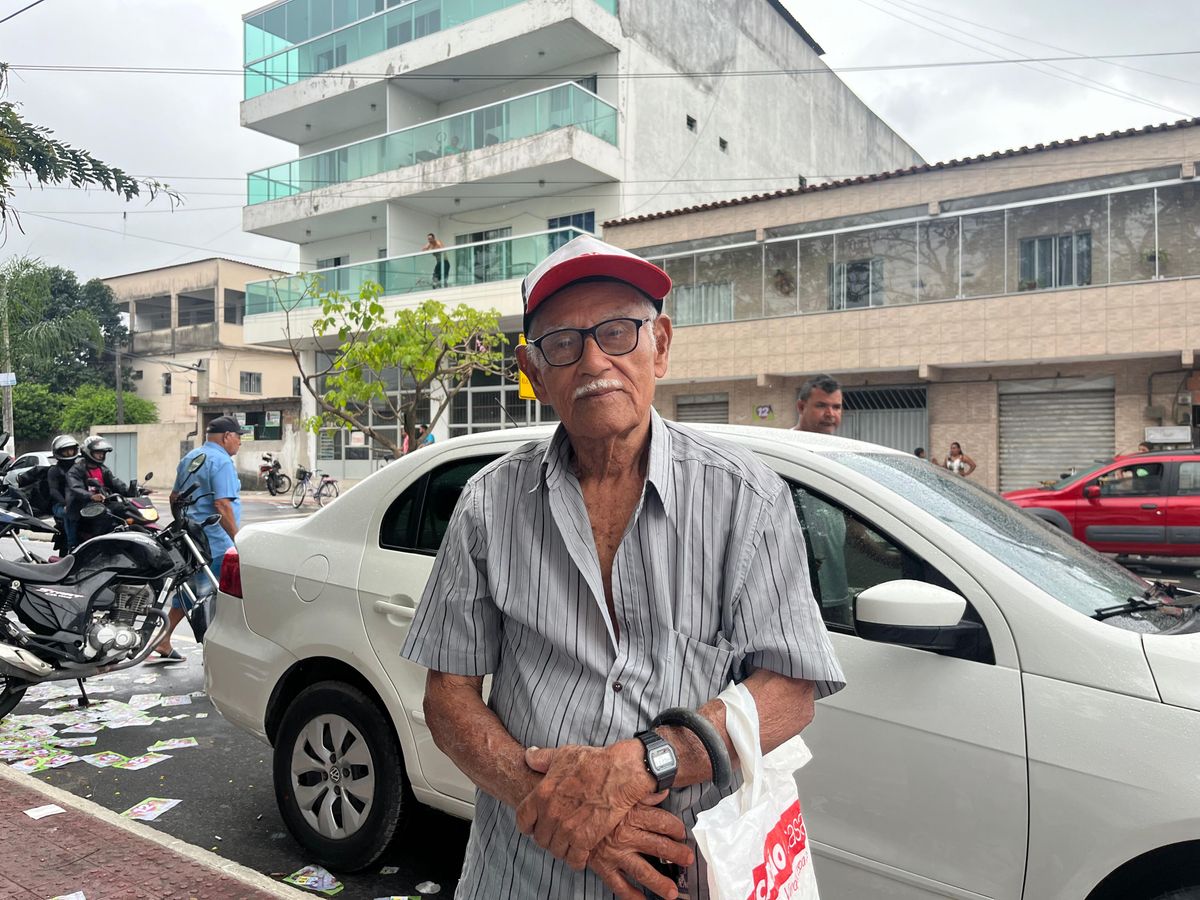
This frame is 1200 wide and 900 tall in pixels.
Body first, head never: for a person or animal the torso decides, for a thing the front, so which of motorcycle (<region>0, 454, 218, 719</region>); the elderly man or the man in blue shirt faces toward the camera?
the elderly man

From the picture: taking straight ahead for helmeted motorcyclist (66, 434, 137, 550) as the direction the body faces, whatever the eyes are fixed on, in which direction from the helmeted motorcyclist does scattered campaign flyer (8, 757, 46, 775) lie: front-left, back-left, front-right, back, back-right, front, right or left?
front-right

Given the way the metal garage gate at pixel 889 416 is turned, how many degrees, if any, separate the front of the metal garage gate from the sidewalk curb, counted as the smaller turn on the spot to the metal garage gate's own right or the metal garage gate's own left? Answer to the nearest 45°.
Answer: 0° — it already faces it

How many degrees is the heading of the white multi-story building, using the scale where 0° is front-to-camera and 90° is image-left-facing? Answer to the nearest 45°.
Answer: approximately 45°

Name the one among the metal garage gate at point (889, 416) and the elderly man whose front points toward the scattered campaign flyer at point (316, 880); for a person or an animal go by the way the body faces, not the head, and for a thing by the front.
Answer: the metal garage gate

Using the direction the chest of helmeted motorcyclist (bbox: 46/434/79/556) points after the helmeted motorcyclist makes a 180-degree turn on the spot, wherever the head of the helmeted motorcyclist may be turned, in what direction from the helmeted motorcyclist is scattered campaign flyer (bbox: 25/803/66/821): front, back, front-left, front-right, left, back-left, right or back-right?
back-left

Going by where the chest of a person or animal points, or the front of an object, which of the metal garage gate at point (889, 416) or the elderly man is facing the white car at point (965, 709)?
the metal garage gate

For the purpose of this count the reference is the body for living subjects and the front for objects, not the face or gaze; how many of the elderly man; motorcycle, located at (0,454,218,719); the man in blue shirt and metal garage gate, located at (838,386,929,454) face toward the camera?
2

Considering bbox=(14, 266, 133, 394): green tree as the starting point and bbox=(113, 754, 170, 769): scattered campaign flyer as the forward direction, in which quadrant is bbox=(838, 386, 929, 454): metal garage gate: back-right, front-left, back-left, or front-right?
front-left

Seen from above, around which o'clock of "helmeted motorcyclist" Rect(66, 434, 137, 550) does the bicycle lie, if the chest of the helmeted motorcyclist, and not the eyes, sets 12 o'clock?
The bicycle is roughly at 8 o'clock from the helmeted motorcyclist.

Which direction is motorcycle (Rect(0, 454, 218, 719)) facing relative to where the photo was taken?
to the viewer's right

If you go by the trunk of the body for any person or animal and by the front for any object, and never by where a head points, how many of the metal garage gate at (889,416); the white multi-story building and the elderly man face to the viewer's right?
0

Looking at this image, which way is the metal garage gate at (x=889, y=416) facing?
toward the camera

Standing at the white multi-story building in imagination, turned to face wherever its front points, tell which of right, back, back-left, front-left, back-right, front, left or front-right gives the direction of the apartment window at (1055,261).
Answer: left

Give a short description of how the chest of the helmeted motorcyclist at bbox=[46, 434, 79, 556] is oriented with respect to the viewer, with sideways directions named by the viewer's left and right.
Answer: facing the viewer and to the right of the viewer

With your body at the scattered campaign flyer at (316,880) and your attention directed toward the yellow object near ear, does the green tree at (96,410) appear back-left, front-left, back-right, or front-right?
front-left

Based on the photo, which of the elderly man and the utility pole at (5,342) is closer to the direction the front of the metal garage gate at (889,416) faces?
the elderly man

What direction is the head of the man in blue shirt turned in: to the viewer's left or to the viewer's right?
to the viewer's right
